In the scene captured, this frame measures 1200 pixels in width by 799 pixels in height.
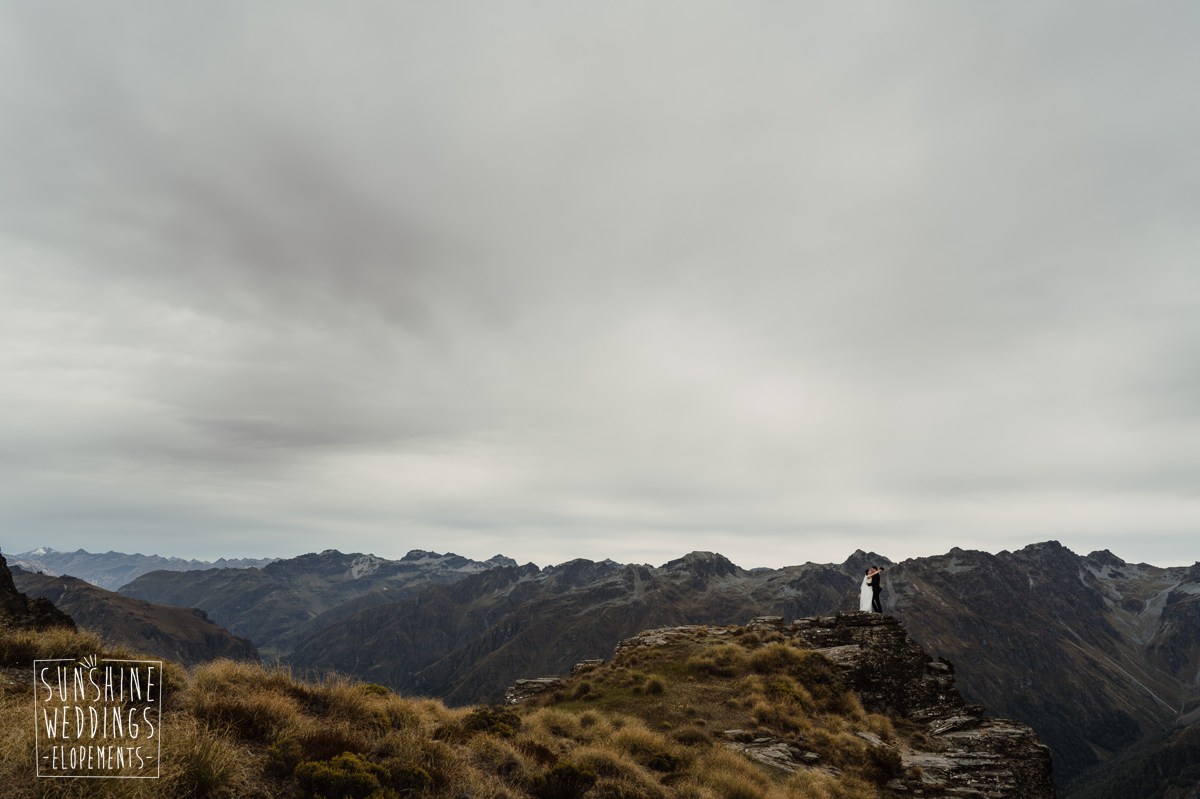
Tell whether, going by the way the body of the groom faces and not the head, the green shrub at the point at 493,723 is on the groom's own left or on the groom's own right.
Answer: on the groom's own left

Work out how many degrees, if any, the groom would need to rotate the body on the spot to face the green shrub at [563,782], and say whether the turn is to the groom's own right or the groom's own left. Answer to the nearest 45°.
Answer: approximately 90° to the groom's own left

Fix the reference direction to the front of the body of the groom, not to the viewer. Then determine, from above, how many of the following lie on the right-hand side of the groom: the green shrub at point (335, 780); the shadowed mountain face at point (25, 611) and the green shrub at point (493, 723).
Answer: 0

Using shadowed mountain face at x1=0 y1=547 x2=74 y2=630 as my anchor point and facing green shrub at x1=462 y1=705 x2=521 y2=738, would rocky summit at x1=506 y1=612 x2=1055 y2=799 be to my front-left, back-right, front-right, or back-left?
front-left

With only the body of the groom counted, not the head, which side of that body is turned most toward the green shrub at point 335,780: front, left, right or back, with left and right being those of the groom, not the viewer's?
left

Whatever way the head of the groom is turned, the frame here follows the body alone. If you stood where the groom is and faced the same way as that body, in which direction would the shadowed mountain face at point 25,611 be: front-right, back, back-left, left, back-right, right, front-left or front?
front-left

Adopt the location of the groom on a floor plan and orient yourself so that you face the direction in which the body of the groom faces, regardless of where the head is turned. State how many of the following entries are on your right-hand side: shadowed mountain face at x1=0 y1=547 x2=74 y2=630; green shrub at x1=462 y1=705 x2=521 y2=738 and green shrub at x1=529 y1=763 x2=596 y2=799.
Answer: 0

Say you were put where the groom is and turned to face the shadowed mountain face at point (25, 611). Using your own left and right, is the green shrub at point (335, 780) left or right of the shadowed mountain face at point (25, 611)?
left

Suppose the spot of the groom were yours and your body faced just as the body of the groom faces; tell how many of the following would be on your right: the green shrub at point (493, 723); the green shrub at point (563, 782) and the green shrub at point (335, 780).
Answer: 0

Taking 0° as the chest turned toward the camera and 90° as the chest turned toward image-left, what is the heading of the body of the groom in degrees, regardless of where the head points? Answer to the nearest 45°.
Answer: approximately 90°
